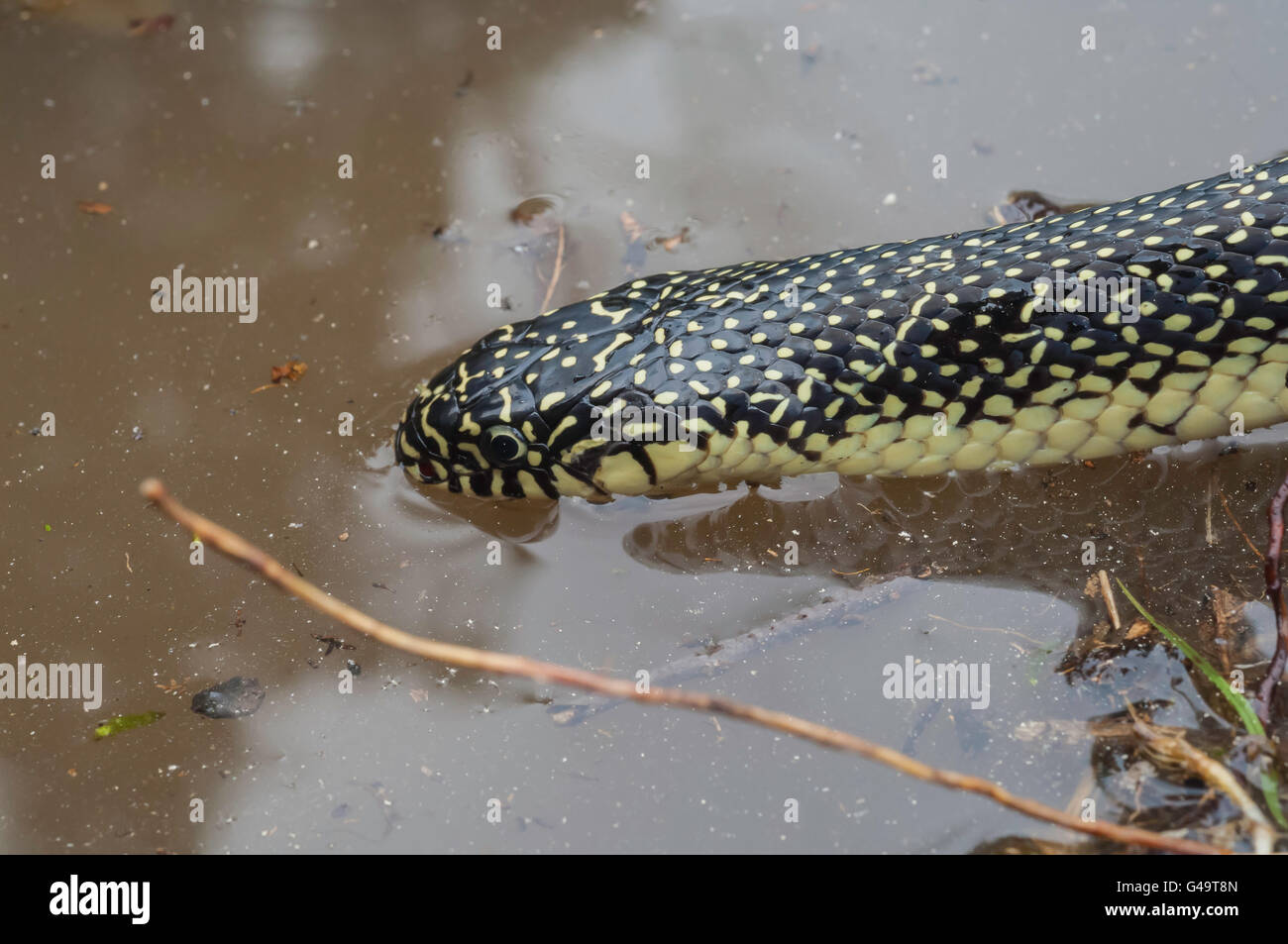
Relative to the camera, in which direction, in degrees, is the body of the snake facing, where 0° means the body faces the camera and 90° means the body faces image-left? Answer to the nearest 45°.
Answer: approximately 90°

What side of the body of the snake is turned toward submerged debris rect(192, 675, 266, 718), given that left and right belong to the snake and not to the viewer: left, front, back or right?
front

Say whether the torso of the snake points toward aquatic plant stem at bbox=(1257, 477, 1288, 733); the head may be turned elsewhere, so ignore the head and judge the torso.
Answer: no

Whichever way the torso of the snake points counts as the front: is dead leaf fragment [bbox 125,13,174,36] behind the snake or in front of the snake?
in front

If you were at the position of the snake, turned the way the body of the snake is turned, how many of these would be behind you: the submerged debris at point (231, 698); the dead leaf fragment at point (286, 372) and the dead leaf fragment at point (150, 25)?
0
